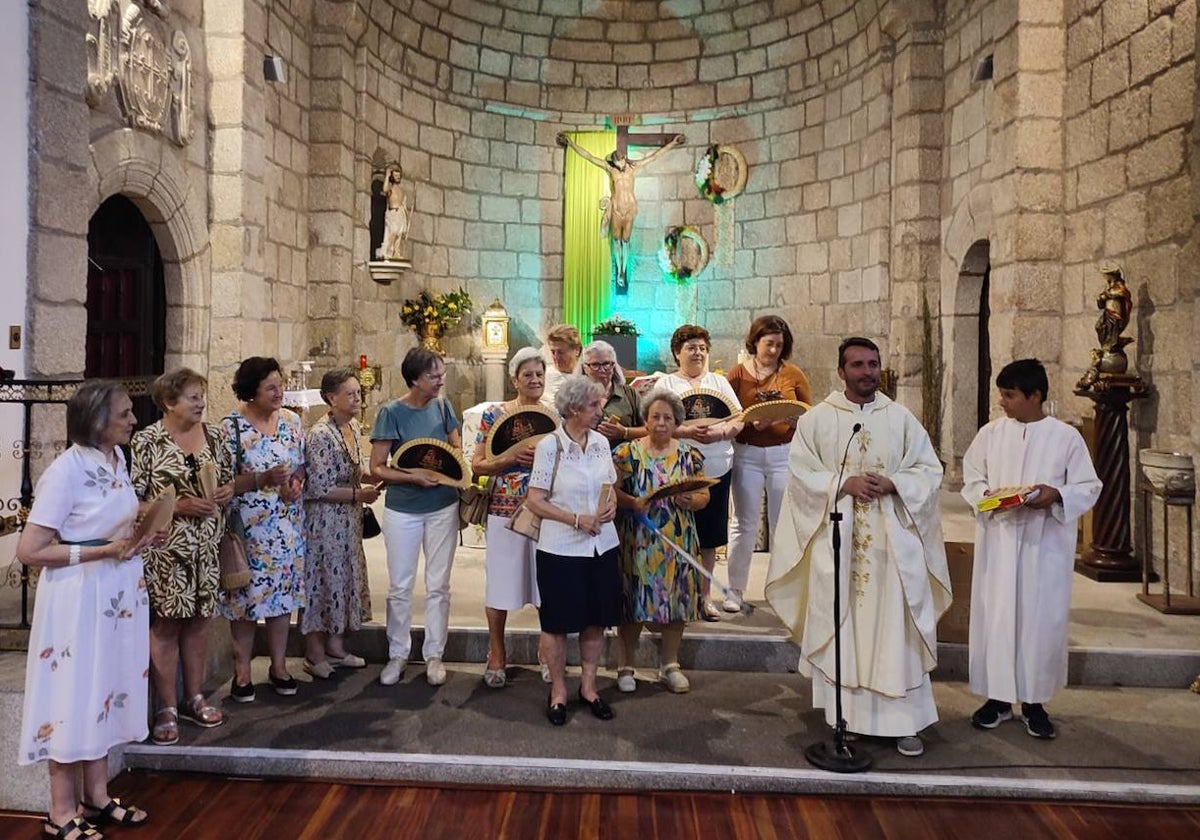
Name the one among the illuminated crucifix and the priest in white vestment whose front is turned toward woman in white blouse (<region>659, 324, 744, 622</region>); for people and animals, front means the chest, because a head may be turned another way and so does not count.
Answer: the illuminated crucifix

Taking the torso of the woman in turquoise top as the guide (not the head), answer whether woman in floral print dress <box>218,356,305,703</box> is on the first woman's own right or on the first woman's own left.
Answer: on the first woman's own right

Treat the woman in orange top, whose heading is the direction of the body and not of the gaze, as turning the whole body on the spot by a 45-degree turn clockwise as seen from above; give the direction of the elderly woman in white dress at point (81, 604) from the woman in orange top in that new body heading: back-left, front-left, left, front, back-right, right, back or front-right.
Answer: front

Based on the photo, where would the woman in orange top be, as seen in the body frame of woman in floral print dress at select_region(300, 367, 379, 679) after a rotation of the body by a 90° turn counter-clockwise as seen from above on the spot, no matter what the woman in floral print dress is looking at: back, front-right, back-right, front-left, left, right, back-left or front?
front-right

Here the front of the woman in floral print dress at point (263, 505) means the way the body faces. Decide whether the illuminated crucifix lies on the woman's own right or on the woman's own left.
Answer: on the woman's own left

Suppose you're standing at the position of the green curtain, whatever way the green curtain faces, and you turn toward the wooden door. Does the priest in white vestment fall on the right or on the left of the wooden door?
left

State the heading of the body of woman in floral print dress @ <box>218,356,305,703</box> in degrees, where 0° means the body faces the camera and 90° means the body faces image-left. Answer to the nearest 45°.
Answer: approximately 315°

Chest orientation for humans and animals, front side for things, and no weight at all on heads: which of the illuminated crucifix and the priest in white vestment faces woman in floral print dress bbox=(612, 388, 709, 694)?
the illuminated crucifix

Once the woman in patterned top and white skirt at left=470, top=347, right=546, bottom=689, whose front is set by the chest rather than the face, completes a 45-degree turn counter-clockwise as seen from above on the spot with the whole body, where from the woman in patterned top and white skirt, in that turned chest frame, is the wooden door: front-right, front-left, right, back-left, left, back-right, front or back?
back

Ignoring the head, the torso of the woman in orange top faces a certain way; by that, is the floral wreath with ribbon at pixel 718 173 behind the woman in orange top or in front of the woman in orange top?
behind

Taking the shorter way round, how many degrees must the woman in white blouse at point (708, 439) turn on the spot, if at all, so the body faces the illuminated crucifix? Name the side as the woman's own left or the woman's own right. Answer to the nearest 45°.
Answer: approximately 180°
